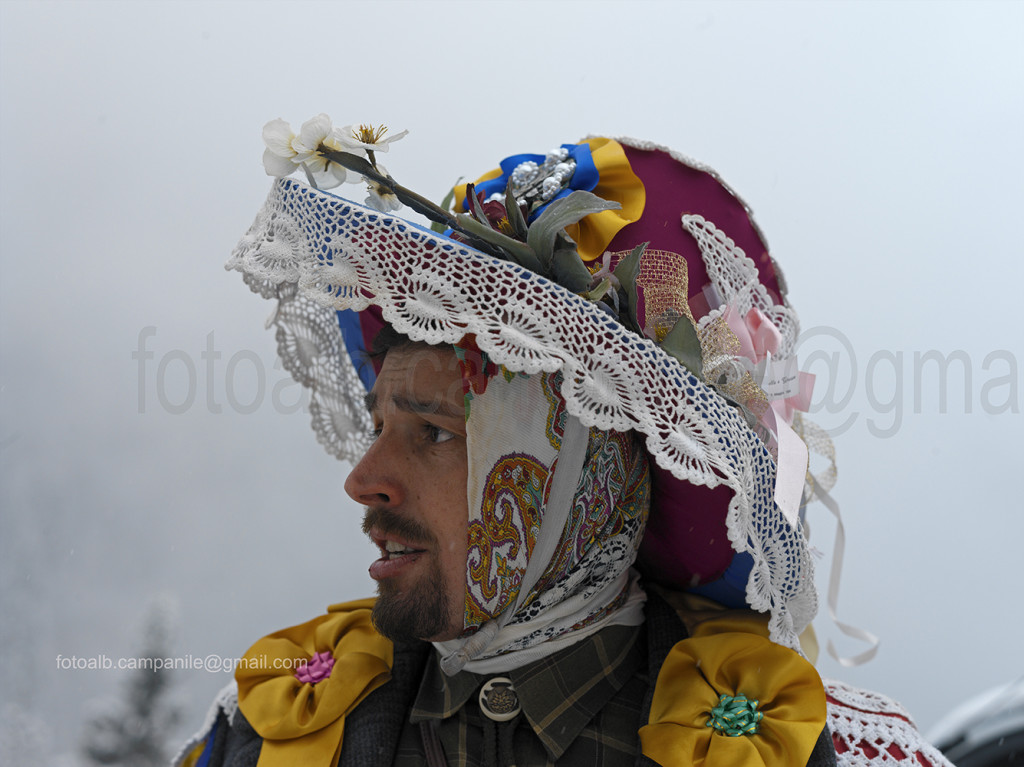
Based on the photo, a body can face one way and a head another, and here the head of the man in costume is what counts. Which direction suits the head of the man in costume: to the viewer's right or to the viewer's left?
to the viewer's left

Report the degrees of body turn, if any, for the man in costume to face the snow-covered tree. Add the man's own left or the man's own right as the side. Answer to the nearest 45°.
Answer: approximately 90° to the man's own right
